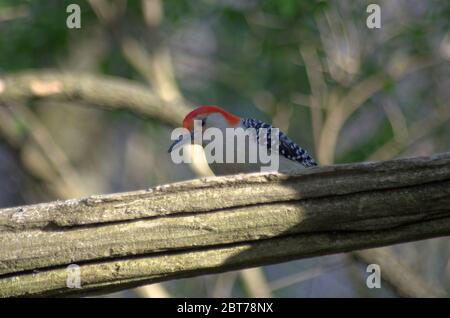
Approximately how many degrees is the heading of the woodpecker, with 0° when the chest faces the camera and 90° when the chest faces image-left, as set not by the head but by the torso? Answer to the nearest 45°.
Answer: approximately 90°
